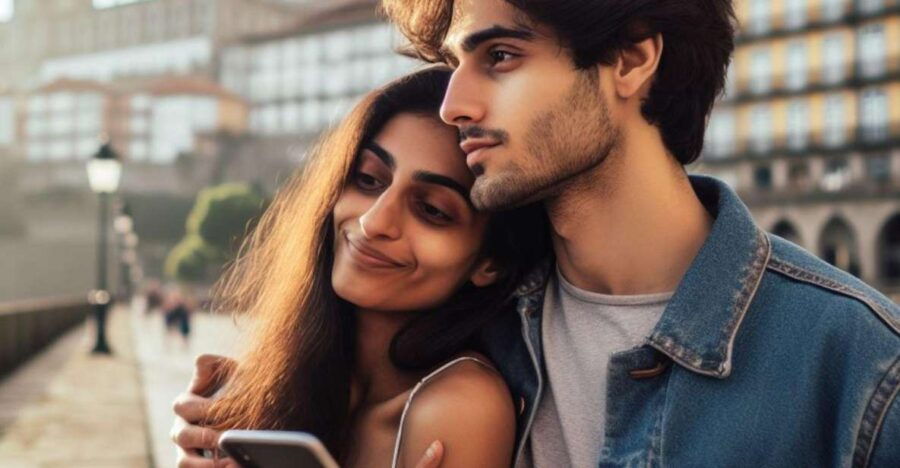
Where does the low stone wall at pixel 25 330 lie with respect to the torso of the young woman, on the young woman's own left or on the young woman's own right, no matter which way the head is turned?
on the young woman's own right

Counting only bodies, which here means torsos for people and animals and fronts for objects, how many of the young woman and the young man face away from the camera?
0

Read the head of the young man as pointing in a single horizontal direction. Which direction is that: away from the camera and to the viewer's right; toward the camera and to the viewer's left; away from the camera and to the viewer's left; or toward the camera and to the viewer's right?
toward the camera and to the viewer's left

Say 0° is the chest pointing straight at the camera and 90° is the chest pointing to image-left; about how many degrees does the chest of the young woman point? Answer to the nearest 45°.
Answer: approximately 45°

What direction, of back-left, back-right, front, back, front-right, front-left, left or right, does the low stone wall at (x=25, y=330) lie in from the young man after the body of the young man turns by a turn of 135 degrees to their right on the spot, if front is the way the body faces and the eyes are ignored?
front-left

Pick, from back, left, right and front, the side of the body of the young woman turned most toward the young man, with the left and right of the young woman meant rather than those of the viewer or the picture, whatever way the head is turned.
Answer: left
